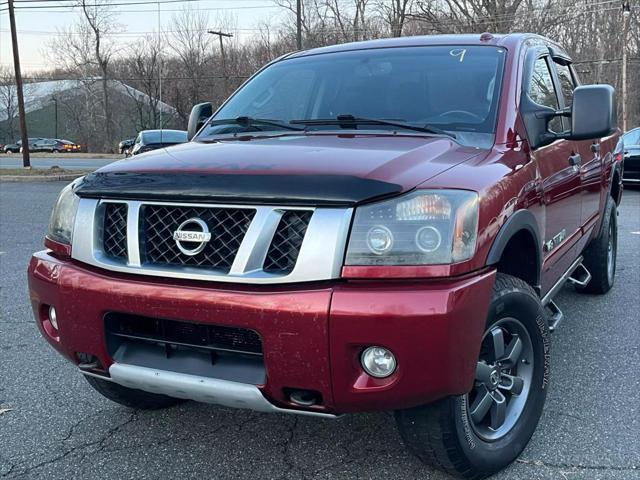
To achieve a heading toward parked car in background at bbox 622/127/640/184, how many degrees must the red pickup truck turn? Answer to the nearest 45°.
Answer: approximately 180°

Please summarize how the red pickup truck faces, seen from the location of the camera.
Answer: facing the viewer and to the left of the viewer

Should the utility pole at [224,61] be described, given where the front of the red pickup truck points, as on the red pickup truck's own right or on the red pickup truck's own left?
on the red pickup truck's own right

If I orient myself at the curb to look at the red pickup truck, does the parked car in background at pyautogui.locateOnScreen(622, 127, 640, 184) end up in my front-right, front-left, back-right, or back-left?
front-left

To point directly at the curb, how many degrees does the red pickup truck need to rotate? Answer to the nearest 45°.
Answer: approximately 90° to its right

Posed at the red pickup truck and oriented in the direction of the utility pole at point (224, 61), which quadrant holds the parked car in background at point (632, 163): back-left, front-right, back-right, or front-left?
front-right
